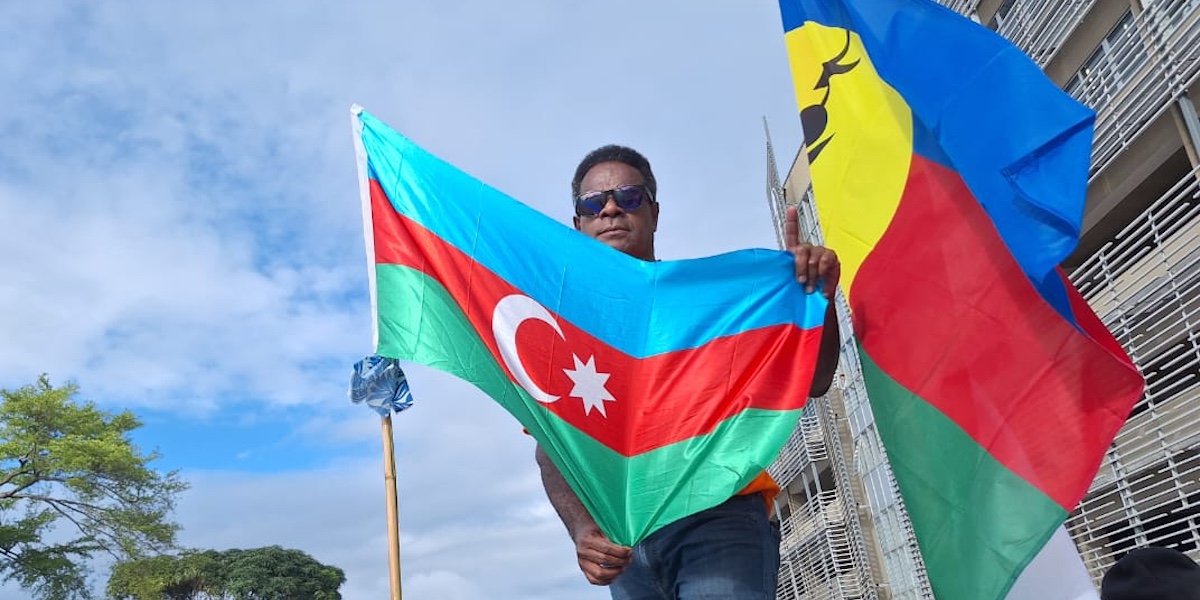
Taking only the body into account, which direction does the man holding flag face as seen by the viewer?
toward the camera

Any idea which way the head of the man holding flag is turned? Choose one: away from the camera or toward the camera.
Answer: toward the camera

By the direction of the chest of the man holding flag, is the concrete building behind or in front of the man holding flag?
behind
